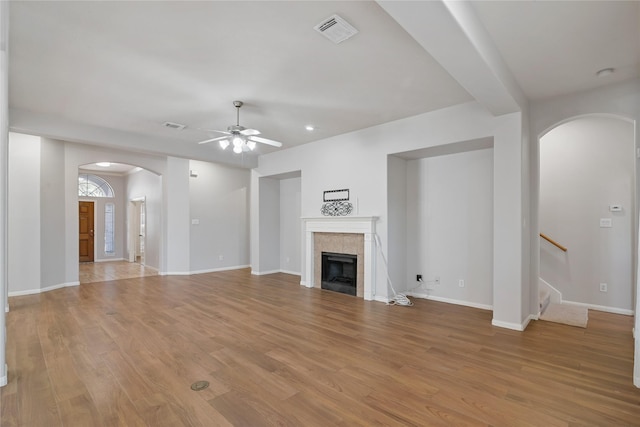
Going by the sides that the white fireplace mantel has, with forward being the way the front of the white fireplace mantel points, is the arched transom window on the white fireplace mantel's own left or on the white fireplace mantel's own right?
on the white fireplace mantel's own right

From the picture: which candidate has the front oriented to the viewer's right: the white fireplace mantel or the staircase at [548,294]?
the staircase

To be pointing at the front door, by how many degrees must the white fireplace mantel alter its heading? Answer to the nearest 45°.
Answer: approximately 90° to its right

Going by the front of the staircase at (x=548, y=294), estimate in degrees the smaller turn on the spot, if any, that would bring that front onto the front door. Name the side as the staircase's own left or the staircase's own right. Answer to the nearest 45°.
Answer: approximately 180°

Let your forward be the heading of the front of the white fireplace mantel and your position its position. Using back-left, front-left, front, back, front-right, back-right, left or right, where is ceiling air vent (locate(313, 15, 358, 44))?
front-left

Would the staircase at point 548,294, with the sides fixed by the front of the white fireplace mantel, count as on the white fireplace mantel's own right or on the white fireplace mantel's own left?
on the white fireplace mantel's own left

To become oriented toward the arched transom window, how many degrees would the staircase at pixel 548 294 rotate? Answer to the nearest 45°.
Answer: approximately 180°

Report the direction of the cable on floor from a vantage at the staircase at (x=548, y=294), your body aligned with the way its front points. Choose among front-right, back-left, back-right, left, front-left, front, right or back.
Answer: back-right

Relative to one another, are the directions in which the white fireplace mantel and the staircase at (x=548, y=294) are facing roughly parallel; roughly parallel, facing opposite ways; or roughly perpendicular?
roughly perpendicular

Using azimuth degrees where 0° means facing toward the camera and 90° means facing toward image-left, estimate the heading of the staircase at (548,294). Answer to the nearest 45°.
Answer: approximately 270°

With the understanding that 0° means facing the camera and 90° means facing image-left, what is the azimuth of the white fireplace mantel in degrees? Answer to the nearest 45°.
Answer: approximately 45°

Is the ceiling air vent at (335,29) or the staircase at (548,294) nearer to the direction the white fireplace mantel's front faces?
the ceiling air vent

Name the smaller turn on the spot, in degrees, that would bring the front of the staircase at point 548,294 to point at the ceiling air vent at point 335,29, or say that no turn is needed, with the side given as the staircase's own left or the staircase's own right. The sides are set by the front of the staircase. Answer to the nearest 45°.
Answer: approximately 90° to the staircase's own right
